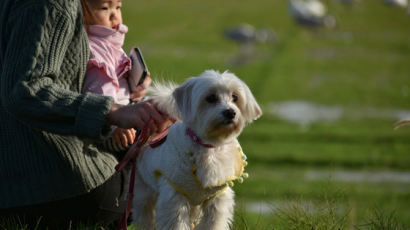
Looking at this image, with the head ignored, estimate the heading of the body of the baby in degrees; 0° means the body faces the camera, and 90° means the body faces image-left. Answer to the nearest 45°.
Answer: approximately 315°

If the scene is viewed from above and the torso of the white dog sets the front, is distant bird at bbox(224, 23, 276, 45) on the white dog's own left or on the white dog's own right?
on the white dog's own left

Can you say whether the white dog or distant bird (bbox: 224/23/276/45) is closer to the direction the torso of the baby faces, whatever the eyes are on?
the white dog

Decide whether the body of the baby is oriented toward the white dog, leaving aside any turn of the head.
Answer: yes

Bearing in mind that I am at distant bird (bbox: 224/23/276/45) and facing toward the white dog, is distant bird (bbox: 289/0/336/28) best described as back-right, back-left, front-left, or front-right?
back-left

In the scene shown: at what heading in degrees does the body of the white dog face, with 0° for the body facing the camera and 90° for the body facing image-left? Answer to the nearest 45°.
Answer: approximately 315°
